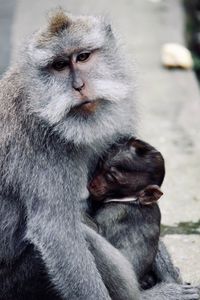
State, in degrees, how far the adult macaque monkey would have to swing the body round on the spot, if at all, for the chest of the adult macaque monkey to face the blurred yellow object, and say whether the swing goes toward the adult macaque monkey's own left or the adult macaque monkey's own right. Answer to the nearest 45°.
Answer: approximately 135° to the adult macaque monkey's own left

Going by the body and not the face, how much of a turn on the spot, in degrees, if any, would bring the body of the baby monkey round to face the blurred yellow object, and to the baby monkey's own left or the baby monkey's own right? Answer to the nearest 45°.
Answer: approximately 90° to the baby monkey's own right

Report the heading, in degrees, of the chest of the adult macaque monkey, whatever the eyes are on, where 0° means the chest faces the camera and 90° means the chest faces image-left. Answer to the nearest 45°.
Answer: approximately 315°
